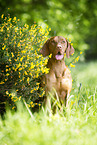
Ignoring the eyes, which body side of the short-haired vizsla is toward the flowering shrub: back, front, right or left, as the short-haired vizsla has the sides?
right

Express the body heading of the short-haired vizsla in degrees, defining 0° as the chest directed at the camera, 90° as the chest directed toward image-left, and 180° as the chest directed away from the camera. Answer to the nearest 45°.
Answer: approximately 0°
